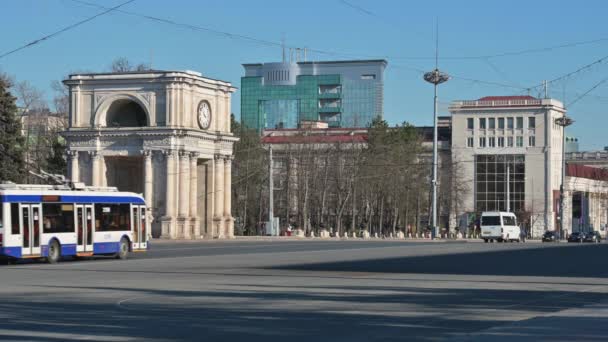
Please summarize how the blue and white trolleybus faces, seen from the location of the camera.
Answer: facing away from the viewer and to the right of the viewer
